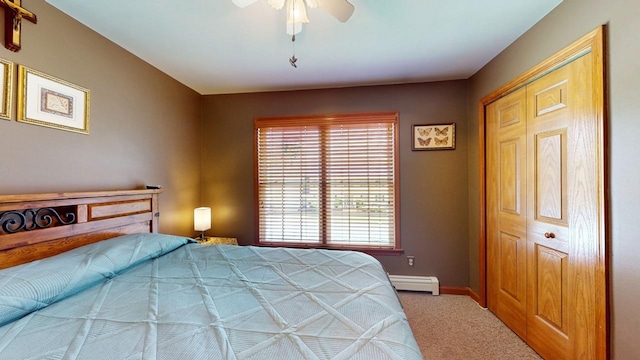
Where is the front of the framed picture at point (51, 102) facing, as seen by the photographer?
facing the viewer and to the right of the viewer

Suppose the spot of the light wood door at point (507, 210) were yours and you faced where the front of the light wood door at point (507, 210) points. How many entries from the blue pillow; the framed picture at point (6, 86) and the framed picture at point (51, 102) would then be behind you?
0

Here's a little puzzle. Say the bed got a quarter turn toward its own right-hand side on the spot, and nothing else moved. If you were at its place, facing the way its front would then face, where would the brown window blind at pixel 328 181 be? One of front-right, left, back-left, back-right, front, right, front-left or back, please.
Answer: back

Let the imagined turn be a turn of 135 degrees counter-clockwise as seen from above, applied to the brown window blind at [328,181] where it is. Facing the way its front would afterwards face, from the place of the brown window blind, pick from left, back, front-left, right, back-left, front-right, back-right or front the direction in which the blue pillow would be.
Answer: back

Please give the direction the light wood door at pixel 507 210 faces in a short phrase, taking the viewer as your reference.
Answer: facing the viewer and to the left of the viewer

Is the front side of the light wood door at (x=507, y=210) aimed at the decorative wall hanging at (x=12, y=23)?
yes

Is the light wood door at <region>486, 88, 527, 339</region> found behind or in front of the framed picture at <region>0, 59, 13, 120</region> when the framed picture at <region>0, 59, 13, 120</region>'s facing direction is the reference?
in front

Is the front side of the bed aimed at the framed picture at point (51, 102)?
no

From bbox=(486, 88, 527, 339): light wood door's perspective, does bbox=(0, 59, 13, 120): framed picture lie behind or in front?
in front

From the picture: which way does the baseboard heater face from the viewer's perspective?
toward the camera

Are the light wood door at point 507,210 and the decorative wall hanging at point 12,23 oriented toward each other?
yes

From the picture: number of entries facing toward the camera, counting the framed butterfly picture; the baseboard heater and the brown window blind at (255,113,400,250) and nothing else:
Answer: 3

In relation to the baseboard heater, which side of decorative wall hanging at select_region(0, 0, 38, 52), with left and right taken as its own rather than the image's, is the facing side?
front

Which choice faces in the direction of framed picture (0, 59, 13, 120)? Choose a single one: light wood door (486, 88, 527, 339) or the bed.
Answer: the light wood door

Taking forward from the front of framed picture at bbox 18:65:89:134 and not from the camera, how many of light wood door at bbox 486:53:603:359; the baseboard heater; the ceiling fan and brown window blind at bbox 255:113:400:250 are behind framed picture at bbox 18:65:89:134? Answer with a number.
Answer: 0

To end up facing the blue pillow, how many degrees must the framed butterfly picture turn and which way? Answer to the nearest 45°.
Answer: approximately 45° to its right

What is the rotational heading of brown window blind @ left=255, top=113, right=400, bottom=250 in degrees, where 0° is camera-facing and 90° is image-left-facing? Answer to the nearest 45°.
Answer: approximately 0°

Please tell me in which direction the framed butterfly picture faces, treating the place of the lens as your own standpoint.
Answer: facing the viewer

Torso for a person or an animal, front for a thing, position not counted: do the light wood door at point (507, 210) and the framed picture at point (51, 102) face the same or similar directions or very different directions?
very different directions

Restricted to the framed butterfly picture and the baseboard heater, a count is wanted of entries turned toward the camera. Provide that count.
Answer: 2

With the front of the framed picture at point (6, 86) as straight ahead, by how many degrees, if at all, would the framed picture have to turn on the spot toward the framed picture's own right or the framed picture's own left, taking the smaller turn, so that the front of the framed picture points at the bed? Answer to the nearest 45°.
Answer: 0° — it already faces it
